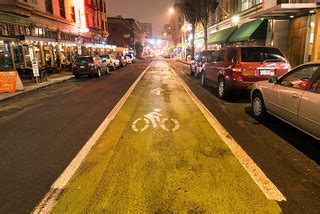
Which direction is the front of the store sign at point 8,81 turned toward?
toward the camera

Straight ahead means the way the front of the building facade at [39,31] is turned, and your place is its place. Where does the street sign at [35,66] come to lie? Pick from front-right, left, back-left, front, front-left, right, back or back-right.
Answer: front-right

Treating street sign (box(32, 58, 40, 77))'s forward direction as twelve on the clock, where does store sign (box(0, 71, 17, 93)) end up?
store sign (box(0, 71, 17, 93)) is roughly at 1 o'clock from street sign (box(32, 58, 40, 77)).

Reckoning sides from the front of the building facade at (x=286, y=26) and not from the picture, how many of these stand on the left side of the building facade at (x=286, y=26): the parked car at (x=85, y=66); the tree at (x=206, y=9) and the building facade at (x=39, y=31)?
0

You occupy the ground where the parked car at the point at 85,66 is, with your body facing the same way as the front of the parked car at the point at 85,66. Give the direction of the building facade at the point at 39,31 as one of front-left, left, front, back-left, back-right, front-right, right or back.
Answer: left

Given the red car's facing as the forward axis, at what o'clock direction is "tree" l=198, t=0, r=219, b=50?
The tree is roughly at 1 o'clock from the red car.

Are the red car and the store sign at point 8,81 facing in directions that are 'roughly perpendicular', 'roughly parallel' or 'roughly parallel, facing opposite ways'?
roughly parallel, facing opposite ways

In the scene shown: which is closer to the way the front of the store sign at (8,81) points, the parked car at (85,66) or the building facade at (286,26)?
the building facade

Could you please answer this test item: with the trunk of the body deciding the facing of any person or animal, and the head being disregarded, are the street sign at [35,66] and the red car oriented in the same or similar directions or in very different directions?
very different directions

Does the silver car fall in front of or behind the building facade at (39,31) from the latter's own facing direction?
in front

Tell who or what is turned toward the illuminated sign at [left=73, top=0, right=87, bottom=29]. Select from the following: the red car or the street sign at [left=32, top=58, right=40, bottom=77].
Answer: the red car

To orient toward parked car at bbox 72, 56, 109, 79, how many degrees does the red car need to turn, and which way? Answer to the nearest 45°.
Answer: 0° — it already faces it

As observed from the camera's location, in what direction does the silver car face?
facing away from the viewer and to the left of the viewer

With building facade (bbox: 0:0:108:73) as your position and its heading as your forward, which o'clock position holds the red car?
The red car is roughly at 1 o'clock from the building facade.

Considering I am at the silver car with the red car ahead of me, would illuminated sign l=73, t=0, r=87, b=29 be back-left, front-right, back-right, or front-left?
front-left

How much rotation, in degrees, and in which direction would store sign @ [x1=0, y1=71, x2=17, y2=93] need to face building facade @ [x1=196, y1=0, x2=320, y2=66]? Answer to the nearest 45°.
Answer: approximately 90° to its left

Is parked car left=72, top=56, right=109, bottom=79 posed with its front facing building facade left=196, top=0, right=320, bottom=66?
no

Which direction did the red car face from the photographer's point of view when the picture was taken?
facing away from the viewer and to the left of the viewer

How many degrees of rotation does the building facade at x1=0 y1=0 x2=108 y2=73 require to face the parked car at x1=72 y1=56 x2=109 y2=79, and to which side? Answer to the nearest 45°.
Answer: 0° — it already faces it
